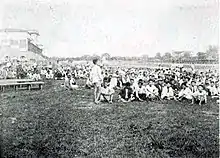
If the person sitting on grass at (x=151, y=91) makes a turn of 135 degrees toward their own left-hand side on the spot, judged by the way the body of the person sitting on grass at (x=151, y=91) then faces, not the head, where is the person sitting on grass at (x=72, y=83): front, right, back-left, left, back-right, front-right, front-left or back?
back-left

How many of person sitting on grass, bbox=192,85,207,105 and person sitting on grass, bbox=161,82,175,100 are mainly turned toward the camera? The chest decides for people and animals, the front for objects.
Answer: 2

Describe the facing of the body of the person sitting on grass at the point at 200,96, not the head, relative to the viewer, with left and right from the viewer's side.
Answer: facing the viewer

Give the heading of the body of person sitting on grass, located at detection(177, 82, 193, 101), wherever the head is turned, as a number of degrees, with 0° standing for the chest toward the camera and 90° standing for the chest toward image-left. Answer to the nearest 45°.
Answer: approximately 45°
